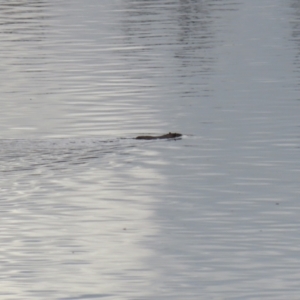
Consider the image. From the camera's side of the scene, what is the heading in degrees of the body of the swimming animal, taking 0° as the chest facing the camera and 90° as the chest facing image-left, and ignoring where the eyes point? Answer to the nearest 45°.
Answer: approximately 270°
